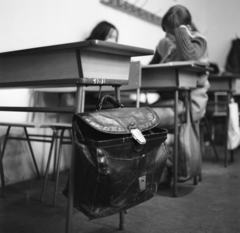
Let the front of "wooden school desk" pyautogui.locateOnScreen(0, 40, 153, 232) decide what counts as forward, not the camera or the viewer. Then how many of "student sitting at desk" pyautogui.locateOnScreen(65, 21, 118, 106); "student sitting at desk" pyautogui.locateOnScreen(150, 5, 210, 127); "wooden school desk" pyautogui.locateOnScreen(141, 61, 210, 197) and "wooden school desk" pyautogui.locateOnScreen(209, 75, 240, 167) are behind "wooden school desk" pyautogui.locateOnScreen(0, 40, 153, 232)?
0

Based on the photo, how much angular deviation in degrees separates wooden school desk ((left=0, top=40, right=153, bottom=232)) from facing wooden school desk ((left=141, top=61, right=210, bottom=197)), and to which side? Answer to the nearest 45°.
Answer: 0° — it already faces it

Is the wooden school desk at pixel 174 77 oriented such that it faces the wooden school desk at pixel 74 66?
no

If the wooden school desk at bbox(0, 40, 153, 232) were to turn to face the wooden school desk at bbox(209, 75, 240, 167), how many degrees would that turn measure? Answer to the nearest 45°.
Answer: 0° — it already faces it

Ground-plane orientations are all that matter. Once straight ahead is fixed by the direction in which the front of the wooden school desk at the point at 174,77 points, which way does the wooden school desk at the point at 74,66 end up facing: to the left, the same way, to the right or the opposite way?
the same way

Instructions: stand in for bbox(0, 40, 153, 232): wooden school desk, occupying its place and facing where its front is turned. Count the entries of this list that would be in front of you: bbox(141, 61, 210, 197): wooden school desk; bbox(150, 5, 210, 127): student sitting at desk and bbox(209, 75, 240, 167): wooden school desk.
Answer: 3

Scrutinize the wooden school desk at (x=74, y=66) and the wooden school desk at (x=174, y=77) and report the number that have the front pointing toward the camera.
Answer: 0

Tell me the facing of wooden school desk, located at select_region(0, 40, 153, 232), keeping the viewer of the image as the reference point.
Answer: facing away from the viewer and to the right of the viewer

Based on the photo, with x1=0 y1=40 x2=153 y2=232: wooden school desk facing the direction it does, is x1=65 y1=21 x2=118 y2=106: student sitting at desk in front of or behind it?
in front

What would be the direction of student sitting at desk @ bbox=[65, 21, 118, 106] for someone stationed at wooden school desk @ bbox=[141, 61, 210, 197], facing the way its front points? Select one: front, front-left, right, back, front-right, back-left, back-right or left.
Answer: left

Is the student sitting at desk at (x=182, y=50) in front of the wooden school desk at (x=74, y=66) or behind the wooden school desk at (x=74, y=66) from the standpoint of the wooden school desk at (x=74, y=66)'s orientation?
in front

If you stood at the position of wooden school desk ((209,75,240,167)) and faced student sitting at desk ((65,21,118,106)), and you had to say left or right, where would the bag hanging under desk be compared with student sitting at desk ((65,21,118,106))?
left

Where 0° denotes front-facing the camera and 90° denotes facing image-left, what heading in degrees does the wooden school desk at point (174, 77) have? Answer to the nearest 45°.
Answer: approximately 225°
